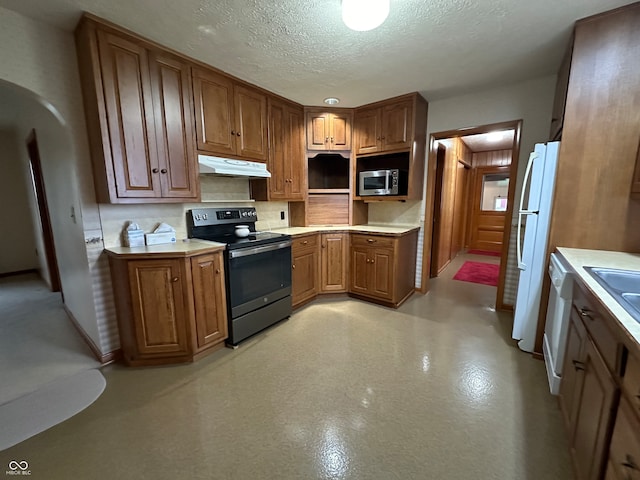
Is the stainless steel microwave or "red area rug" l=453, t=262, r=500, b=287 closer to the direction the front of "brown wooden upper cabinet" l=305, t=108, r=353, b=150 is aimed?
the stainless steel microwave

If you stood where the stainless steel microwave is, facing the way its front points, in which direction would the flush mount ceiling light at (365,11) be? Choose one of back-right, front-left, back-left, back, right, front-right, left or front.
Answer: front-left

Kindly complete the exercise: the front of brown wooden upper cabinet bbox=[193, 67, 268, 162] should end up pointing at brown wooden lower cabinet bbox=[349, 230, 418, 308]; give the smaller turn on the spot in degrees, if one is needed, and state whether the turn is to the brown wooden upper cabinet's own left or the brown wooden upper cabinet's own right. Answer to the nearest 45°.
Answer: approximately 45° to the brown wooden upper cabinet's own left

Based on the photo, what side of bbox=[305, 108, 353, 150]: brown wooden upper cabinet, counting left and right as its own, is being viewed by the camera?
front

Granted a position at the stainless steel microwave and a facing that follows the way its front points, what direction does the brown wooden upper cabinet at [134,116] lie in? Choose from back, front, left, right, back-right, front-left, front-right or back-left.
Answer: front

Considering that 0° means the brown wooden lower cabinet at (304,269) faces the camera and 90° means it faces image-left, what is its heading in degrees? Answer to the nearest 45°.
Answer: approximately 315°

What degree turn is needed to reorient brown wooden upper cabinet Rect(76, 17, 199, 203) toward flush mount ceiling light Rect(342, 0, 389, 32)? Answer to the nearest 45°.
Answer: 0° — it already faces it

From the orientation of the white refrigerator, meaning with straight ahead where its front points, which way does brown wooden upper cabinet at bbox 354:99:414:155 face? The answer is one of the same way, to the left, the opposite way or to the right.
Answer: to the left

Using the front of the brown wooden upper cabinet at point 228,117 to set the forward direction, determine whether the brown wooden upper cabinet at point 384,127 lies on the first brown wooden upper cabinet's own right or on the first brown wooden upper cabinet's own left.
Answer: on the first brown wooden upper cabinet's own left

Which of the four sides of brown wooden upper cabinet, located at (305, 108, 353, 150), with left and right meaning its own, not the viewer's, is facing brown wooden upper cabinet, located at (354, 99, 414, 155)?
left

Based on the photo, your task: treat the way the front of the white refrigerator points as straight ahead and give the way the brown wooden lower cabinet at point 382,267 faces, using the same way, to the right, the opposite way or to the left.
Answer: to the left

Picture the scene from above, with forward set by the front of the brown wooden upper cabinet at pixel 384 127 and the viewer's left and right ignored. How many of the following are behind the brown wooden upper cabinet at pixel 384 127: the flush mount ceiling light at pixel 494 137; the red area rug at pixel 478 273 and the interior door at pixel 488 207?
3
